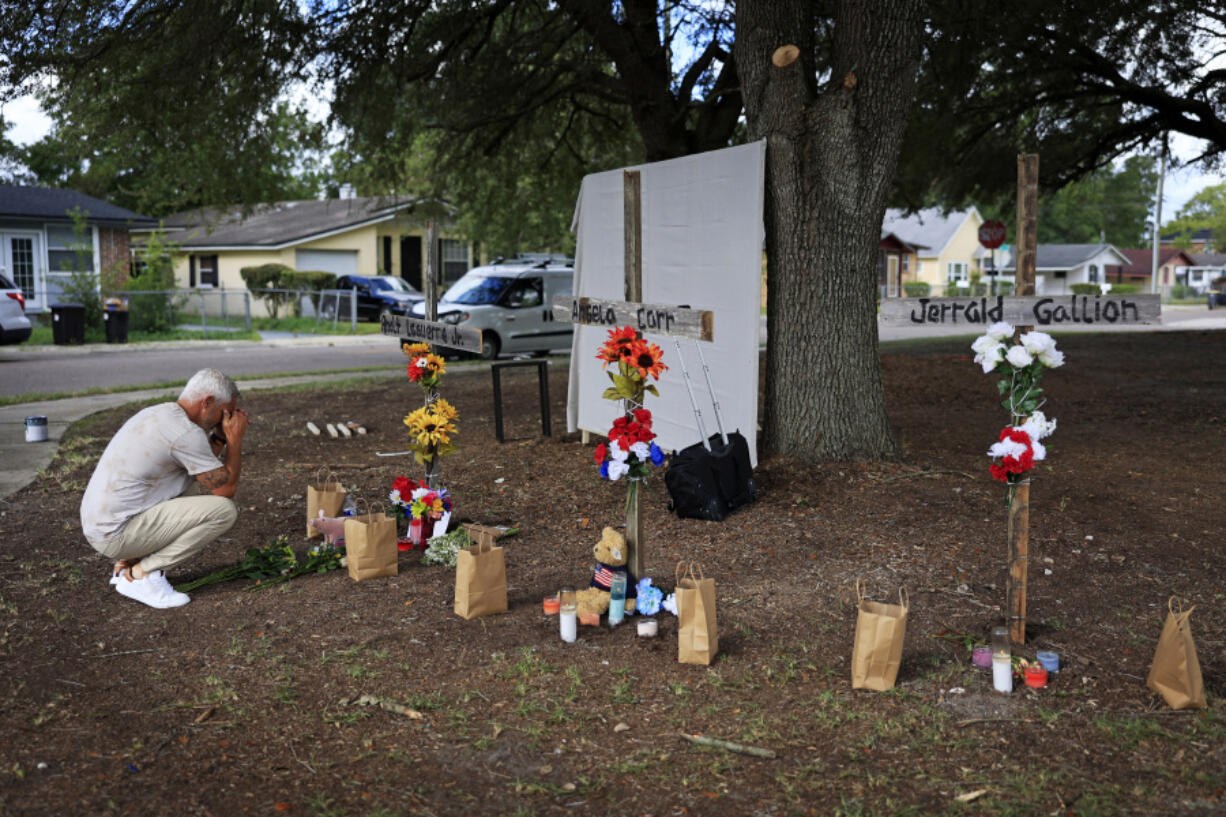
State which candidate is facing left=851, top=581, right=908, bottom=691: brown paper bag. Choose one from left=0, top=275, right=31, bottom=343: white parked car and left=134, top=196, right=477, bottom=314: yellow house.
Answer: the yellow house

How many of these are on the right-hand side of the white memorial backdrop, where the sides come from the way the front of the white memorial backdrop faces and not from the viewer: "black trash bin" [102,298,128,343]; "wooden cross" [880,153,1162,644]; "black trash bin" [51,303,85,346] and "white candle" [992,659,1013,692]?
2

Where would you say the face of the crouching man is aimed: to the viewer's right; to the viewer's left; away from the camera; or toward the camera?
to the viewer's right

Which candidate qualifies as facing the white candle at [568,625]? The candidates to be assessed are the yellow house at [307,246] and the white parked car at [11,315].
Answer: the yellow house

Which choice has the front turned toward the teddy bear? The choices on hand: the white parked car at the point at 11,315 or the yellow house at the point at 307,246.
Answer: the yellow house

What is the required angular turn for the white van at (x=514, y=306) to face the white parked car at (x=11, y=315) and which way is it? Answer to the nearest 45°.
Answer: approximately 45° to its right

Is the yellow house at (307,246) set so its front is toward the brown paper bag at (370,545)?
yes

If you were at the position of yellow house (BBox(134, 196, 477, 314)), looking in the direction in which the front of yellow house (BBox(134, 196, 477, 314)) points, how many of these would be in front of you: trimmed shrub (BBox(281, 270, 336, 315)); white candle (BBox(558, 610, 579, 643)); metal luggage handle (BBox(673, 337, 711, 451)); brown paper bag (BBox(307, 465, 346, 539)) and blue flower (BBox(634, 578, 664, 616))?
5

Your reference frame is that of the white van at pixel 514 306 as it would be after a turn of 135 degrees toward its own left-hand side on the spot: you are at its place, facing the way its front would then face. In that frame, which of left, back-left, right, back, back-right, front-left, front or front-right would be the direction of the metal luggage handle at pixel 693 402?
right

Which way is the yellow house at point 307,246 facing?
toward the camera

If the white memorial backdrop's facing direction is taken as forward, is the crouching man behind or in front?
in front

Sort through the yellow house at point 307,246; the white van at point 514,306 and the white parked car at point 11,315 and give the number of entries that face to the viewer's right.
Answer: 0

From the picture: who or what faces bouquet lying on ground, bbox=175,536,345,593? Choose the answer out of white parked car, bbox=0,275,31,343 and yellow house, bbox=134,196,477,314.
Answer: the yellow house

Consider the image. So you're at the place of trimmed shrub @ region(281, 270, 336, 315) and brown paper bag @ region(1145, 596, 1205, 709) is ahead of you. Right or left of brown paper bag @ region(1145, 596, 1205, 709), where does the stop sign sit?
left

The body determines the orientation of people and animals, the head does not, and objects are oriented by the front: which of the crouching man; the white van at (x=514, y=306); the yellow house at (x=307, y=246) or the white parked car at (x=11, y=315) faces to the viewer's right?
the crouching man

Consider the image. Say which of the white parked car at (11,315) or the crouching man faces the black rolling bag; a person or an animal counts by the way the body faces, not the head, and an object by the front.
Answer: the crouching man

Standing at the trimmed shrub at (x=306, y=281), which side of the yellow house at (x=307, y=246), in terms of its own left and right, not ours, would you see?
front

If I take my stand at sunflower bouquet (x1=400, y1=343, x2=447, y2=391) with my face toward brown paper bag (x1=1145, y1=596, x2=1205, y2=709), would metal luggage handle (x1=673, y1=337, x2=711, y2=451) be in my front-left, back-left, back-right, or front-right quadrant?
front-left
